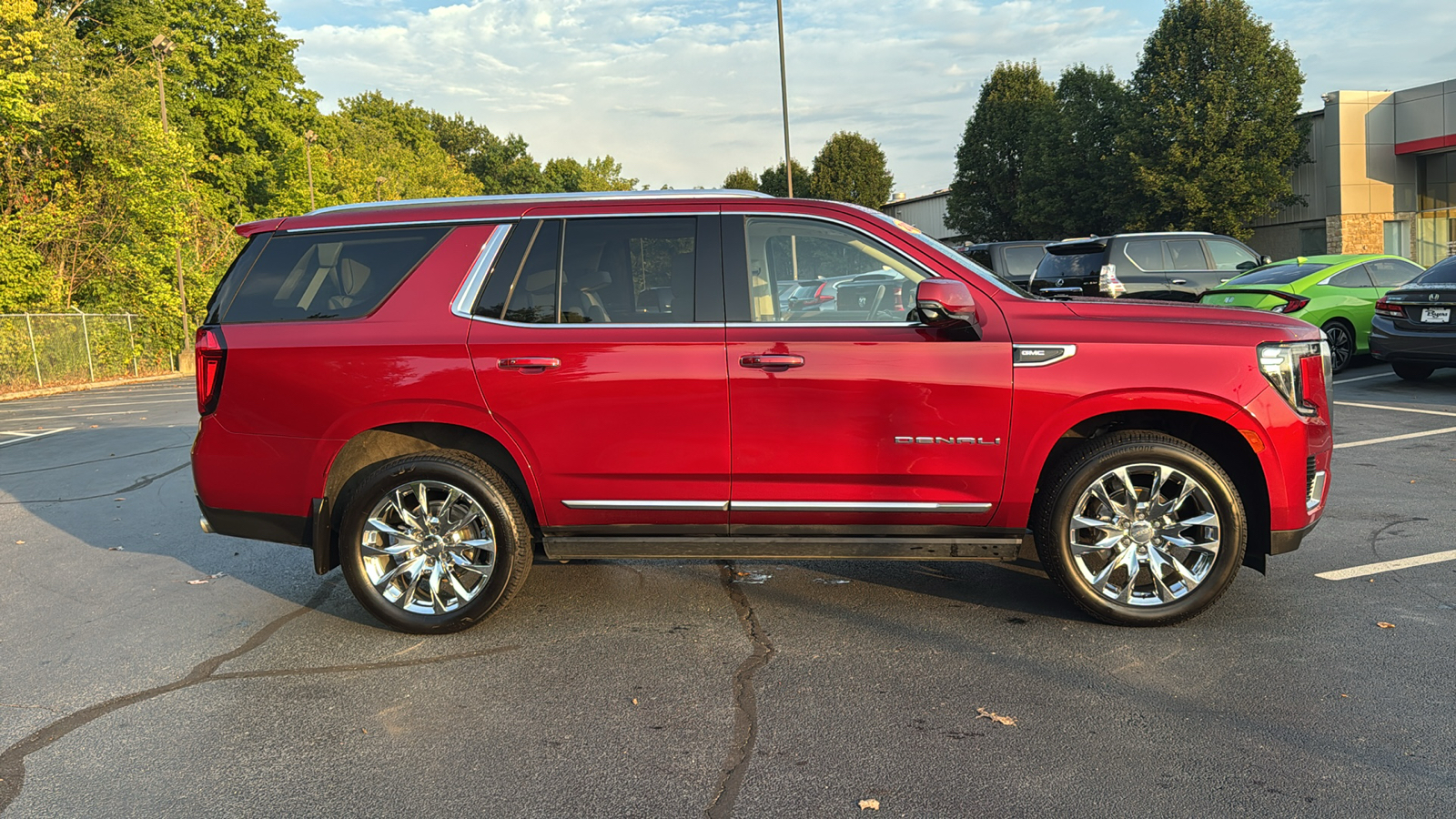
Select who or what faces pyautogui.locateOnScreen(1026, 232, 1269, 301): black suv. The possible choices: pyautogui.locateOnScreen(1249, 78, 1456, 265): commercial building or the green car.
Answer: the commercial building

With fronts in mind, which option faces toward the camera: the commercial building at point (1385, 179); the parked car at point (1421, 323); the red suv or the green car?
the commercial building

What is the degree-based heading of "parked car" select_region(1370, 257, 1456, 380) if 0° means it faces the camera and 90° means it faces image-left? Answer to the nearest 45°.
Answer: approximately 225°

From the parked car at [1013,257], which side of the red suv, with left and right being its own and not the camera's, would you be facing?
left

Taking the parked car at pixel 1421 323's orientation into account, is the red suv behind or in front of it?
behind

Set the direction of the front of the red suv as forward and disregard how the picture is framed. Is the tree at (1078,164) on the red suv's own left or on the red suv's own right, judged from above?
on the red suv's own left

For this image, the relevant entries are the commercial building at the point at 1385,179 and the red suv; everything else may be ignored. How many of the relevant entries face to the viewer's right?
1

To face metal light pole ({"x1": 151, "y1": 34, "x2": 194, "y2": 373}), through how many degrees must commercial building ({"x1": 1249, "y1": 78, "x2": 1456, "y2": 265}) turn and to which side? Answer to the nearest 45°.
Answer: approximately 45° to its right

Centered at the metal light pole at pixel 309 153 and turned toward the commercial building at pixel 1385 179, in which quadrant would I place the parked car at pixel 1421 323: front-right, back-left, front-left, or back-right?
front-right

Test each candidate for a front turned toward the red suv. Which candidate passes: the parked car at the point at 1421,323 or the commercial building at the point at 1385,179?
the commercial building

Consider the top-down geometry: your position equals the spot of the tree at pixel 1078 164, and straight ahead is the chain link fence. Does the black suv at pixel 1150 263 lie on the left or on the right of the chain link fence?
left

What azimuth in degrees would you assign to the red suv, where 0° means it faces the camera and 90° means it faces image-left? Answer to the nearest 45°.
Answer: approximately 270°

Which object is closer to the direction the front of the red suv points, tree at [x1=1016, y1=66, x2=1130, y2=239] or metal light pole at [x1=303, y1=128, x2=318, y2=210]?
the tree

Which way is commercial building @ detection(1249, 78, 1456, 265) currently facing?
toward the camera

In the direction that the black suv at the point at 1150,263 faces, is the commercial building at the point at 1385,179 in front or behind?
in front

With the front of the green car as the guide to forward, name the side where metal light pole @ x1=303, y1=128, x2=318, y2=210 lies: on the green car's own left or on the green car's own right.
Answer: on the green car's own left

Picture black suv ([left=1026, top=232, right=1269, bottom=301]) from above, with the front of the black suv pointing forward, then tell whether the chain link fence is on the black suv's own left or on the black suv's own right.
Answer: on the black suv's own left
